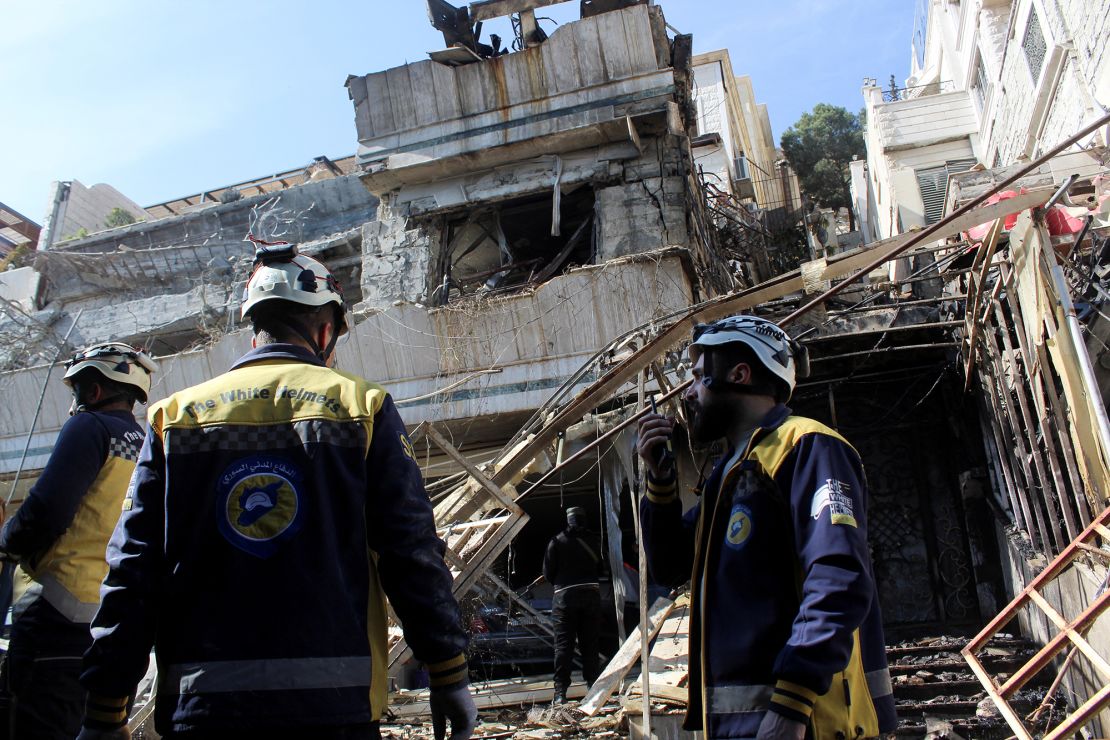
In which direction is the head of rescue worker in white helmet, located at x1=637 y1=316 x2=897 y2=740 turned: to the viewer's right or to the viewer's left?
to the viewer's left

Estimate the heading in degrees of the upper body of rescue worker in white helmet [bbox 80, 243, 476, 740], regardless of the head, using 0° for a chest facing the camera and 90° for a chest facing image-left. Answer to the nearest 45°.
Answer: approximately 180°

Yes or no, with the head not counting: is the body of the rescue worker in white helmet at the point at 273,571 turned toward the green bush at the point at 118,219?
yes

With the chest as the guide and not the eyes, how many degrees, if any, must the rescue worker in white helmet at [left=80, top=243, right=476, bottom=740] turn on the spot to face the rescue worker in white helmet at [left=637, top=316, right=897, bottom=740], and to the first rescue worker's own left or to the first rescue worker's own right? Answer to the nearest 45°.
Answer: approximately 90° to the first rescue worker's own right
